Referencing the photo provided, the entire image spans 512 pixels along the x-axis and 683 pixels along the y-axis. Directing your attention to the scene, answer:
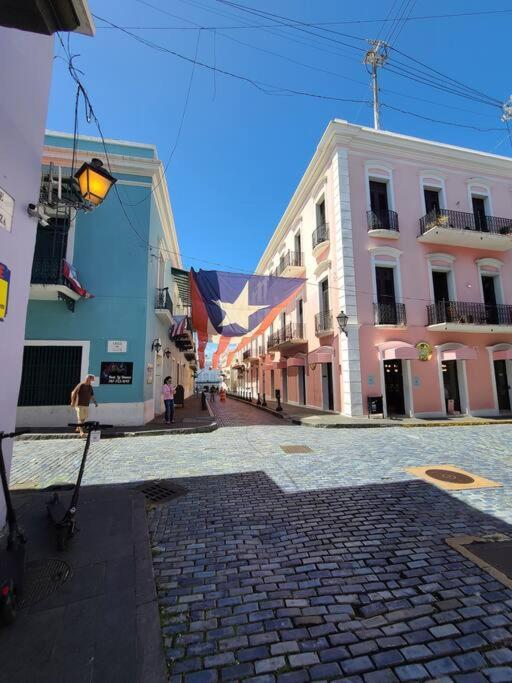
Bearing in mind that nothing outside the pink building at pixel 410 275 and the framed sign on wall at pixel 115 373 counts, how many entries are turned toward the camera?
2

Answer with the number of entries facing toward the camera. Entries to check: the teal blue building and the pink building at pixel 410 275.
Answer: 2

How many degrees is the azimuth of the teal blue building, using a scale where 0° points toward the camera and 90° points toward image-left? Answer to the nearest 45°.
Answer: approximately 0°

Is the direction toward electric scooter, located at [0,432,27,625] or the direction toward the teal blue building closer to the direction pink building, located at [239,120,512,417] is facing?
the electric scooter

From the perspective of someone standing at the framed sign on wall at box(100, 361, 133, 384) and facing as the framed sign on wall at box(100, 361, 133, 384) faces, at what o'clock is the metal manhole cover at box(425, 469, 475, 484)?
The metal manhole cover is roughly at 11 o'clock from the framed sign on wall.

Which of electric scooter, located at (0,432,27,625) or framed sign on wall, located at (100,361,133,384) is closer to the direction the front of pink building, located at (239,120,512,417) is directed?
the electric scooter

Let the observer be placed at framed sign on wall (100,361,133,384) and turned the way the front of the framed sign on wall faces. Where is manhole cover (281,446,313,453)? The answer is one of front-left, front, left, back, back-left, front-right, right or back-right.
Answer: front-left

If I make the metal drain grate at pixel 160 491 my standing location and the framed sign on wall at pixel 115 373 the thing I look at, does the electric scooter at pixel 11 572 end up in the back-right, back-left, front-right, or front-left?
back-left
